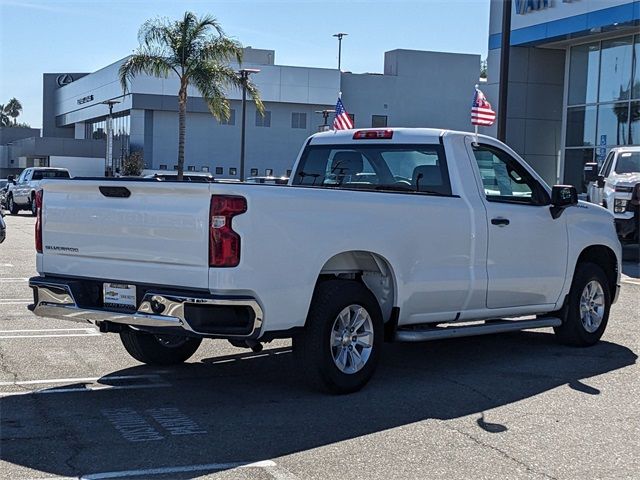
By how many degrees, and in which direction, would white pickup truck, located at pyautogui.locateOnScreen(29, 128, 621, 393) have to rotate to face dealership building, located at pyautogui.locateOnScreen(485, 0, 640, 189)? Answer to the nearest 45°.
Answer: approximately 45° to its left

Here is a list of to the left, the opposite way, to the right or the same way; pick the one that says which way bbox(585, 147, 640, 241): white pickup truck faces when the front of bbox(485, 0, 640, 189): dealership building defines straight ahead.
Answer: to the left

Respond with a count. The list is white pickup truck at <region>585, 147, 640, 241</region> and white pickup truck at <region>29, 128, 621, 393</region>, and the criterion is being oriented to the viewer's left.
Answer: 0

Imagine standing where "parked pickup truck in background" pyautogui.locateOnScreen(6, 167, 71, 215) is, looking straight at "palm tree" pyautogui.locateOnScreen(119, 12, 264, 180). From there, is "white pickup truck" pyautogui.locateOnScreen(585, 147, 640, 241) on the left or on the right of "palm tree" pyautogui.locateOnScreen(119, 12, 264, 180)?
right

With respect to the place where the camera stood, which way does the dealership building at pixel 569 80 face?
facing the viewer and to the left of the viewer

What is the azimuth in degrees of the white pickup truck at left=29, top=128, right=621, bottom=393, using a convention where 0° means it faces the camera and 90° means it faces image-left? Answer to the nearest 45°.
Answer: approximately 225°

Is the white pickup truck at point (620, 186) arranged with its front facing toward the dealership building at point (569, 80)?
no

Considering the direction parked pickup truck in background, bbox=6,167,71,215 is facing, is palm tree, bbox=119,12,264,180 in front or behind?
behind

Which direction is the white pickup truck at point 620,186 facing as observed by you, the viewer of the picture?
facing the viewer and to the right of the viewer

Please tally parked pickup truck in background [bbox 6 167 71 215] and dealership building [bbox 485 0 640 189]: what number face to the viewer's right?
0

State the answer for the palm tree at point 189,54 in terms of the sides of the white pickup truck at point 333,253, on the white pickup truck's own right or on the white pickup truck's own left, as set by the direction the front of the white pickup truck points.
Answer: on the white pickup truck's own left

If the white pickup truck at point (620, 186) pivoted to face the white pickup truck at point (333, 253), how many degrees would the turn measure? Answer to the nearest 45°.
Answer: approximately 45° to its right

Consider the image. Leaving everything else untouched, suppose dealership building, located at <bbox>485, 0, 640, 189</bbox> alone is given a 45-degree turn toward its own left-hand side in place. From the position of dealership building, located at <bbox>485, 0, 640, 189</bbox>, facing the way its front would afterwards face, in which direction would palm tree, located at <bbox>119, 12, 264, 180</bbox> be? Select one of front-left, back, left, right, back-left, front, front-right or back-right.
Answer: right

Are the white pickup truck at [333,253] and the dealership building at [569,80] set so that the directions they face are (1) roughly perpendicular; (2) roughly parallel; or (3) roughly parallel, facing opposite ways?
roughly parallel, facing opposite ways

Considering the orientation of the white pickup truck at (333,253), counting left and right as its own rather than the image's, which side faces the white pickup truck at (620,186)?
front
